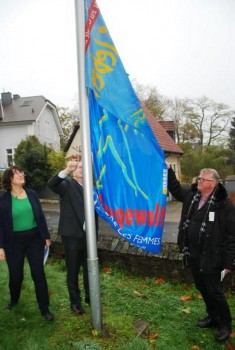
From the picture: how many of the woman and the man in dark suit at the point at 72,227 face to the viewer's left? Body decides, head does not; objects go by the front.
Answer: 0

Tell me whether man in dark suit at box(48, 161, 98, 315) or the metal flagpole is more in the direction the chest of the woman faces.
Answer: the metal flagpole

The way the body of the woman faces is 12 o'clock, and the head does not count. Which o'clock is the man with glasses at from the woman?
The man with glasses is roughly at 10 o'clock from the woman.

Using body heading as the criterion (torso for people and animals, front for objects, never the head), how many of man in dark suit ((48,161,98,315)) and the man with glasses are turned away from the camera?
0

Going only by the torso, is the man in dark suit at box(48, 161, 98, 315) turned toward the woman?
no

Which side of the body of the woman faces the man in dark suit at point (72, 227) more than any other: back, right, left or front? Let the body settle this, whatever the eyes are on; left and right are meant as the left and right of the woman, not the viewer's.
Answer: left

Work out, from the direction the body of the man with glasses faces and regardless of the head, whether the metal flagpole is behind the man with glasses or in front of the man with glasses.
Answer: in front

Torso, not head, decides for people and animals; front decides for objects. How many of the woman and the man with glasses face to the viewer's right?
0

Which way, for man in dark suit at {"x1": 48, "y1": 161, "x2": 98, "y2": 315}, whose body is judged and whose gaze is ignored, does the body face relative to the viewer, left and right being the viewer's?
facing the viewer and to the right of the viewer

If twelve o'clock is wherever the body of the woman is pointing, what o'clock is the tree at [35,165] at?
The tree is roughly at 6 o'clock from the woman.

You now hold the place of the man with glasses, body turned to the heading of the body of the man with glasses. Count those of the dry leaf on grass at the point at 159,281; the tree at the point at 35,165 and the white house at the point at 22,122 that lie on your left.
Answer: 0

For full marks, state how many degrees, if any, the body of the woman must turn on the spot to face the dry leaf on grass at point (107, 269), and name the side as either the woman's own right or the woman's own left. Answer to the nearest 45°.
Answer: approximately 135° to the woman's own left

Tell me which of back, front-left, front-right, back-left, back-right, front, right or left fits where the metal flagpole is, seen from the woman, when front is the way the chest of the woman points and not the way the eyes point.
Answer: front-left

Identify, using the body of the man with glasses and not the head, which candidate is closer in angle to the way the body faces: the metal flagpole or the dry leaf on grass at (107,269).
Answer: the metal flagpole

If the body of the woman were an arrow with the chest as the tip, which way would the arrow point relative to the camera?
toward the camera

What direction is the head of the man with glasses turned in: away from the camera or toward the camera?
toward the camera

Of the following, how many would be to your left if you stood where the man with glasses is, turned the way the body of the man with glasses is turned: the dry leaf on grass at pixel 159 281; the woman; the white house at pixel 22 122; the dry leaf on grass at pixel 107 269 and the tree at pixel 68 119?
0

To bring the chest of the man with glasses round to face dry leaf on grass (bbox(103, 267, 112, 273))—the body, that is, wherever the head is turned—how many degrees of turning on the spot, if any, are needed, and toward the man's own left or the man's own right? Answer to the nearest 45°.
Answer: approximately 90° to the man's own right

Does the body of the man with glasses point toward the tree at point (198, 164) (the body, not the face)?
no

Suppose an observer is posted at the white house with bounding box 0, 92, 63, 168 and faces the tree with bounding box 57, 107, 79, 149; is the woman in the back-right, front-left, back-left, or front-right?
back-right

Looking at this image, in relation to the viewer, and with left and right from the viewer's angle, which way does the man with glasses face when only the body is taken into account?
facing the viewer and to the left of the viewer
